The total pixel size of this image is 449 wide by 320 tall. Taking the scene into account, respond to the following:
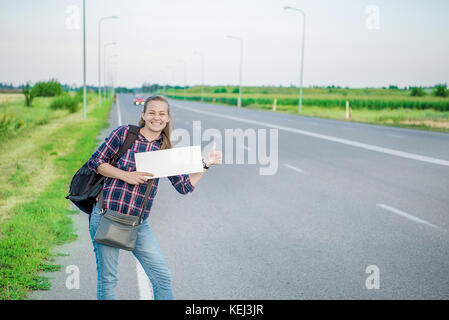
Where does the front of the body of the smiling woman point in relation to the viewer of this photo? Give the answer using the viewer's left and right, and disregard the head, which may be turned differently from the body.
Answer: facing the viewer and to the right of the viewer

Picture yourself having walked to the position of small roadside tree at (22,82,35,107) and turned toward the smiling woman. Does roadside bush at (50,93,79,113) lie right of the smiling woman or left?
left

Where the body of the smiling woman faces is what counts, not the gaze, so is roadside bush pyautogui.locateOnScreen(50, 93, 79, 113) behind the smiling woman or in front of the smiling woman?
behind

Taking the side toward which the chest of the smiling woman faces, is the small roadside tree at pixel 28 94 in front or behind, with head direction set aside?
behind
